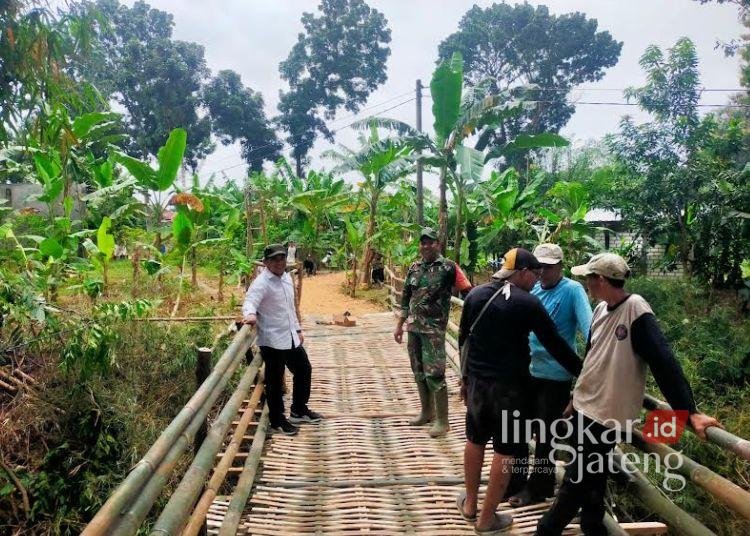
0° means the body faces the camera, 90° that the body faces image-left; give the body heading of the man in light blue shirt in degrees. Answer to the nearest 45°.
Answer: approximately 45°

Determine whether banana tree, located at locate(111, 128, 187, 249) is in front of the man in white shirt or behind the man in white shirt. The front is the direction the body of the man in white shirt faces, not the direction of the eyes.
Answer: behind

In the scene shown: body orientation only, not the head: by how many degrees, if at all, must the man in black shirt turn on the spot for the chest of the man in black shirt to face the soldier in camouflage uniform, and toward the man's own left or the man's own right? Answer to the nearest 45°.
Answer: approximately 45° to the man's own left

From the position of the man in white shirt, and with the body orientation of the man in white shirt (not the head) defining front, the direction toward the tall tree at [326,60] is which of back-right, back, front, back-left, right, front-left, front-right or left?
back-left

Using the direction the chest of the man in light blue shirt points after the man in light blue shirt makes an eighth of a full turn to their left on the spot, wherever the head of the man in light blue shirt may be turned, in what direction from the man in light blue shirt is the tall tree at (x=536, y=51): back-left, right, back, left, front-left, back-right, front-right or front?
back
